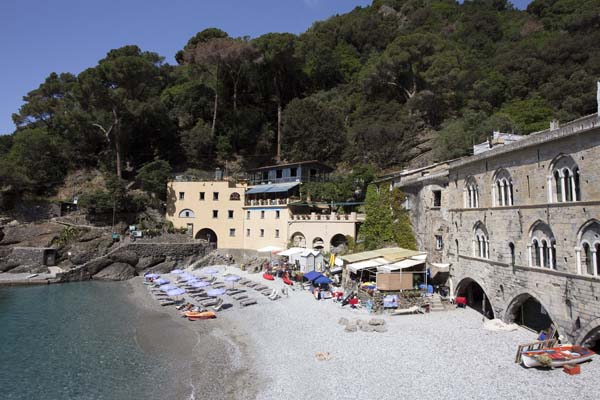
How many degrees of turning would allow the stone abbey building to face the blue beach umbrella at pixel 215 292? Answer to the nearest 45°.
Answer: approximately 45° to its right

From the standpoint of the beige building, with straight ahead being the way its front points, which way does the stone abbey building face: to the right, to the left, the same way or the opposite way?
to the right

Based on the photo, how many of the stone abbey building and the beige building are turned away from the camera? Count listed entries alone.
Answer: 0

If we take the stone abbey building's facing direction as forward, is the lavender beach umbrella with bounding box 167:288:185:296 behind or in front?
in front

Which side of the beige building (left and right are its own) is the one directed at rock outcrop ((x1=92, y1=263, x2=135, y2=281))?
right

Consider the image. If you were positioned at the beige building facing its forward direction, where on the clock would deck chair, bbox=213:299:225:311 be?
The deck chair is roughly at 12 o'clock from the beige building.

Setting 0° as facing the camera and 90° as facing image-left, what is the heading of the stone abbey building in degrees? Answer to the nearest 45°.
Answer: approximately 45°

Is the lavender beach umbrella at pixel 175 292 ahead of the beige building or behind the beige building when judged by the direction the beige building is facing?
ahead

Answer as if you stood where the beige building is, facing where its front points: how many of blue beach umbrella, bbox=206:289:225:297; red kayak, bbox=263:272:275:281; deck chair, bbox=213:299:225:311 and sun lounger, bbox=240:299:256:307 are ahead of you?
4

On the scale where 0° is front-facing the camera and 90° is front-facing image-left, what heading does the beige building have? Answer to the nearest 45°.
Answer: approximately 0°

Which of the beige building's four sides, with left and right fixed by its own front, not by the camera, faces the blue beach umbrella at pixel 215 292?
front

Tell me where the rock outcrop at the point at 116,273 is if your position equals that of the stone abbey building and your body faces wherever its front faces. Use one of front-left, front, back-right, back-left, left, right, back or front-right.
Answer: front-right
